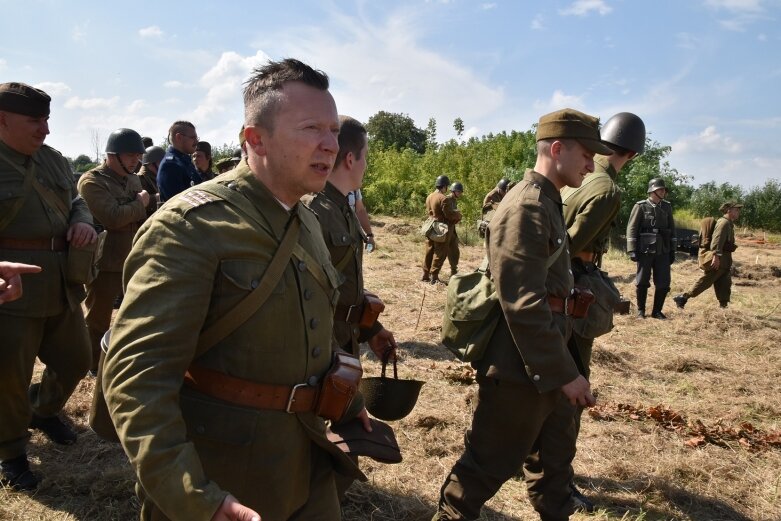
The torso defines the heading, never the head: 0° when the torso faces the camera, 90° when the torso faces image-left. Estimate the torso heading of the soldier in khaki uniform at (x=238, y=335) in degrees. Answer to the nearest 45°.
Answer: approximately 315°

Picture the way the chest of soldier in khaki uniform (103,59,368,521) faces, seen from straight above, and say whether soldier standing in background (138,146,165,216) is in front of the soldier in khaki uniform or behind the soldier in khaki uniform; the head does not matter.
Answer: behind

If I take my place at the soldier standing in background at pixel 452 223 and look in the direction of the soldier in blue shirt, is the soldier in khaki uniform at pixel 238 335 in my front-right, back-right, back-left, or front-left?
front-left

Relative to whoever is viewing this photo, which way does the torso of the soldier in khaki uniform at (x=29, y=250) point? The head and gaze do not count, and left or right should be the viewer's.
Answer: facing the viewer and to the right of the viewer

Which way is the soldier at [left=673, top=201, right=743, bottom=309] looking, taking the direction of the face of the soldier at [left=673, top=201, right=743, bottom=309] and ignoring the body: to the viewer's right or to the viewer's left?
to the viewer's right

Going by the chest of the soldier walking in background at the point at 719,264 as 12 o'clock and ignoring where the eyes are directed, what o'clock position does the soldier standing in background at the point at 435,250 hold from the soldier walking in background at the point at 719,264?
the soldier standing in background at the point at 435,250 is roughly at 6 o'clock from the soldier walking in background at the point at 719,264.

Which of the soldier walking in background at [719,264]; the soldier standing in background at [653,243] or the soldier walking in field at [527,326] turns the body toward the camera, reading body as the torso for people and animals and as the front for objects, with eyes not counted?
the soldier standing in background at [653,243]

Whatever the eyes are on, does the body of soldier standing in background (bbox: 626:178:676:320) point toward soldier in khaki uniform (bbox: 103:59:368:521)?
yes

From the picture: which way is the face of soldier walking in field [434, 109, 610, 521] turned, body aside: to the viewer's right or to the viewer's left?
to the viewer's right

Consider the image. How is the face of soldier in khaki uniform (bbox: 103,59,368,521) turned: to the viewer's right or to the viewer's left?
to the viewer's right
